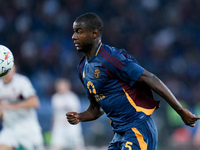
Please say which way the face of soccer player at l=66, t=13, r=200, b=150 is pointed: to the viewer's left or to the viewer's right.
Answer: to the viewer's left

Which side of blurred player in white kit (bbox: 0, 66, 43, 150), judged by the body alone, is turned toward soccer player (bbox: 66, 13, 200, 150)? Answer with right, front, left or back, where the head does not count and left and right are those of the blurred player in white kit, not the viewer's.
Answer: left

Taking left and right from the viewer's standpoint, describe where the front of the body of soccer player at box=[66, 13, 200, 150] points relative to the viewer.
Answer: facing the viewer and to the left of the viewer

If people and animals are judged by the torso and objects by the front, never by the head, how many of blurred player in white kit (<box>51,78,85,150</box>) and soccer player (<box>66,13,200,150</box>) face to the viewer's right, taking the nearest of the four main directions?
0

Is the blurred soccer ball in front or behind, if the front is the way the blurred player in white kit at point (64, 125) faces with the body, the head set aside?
in front

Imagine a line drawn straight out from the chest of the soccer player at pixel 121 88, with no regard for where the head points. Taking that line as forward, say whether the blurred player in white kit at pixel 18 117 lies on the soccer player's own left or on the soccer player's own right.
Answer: on the soccer player's own right
